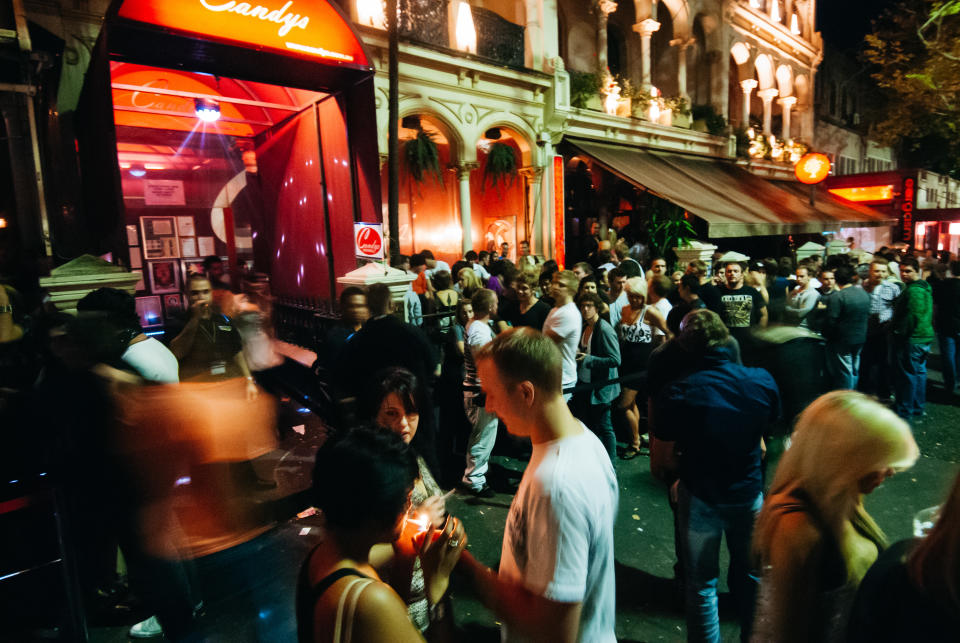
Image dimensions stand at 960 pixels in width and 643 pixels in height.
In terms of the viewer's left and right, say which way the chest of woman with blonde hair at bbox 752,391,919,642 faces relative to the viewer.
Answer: facing to the right of the viewer

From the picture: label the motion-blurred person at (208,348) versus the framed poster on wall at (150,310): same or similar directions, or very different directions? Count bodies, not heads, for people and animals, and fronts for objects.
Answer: same or similar directions

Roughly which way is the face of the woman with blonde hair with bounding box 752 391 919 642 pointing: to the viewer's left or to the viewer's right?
to the viewer's right

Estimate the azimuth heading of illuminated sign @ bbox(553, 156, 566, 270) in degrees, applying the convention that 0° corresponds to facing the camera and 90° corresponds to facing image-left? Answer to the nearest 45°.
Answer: approximately 0°

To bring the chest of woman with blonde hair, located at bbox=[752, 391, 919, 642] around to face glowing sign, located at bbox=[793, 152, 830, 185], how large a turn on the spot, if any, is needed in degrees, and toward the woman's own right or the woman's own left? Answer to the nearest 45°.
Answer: approximately 90° to the woman's own left

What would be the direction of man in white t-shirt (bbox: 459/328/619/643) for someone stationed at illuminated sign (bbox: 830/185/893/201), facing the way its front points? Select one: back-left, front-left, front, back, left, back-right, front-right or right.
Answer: front

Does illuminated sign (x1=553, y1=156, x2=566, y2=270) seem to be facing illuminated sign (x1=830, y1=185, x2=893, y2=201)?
no

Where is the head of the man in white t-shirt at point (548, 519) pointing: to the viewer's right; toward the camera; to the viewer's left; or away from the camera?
to the viewer's left

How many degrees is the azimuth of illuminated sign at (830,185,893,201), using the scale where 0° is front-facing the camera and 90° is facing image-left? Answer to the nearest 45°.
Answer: approximately 0°

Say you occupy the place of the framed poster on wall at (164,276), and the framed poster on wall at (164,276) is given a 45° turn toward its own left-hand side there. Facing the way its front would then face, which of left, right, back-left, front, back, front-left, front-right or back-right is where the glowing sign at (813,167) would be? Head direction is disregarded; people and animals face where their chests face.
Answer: front-left

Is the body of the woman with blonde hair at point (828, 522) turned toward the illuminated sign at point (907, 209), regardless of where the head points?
no

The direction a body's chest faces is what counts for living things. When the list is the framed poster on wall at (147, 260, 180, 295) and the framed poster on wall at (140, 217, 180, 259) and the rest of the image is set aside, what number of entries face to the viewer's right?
0

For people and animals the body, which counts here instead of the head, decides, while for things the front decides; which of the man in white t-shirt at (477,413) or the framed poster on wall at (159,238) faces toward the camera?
the framed poster on wall

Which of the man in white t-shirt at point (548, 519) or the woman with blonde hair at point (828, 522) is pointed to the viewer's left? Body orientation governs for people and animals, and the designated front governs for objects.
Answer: the man in white t-shirt

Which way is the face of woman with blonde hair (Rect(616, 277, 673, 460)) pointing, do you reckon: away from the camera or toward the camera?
toward the camera

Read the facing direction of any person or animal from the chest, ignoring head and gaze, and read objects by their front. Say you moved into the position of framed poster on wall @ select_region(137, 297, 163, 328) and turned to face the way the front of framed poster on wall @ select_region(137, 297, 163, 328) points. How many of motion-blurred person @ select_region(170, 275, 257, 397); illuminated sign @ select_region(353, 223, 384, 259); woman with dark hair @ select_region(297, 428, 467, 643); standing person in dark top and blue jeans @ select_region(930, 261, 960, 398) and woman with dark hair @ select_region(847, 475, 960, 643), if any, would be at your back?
0

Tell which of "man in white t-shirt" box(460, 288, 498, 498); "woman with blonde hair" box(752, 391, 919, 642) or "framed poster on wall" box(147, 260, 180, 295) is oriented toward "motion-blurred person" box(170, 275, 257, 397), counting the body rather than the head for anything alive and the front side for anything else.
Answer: the framed poster on wall

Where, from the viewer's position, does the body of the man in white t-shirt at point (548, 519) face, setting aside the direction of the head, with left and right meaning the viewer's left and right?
facing to the left of the viewer
